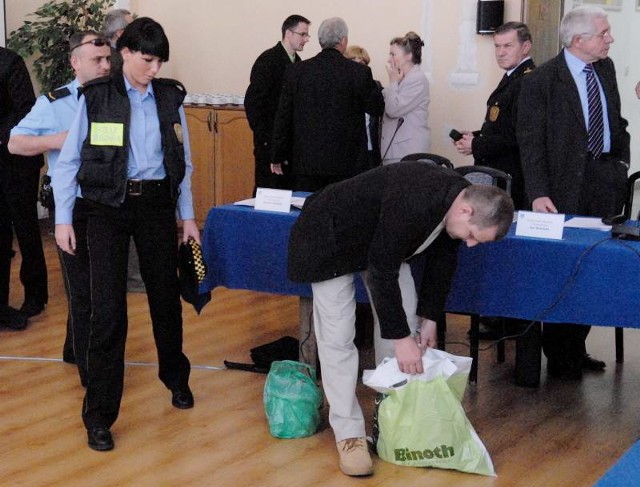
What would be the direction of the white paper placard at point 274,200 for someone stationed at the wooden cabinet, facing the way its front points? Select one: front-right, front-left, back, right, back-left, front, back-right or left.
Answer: front

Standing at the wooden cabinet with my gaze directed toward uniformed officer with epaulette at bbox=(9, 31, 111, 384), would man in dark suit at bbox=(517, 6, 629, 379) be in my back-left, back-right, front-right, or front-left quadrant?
front-left

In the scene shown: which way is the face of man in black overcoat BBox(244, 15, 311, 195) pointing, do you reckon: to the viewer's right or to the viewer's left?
to the viewer's right

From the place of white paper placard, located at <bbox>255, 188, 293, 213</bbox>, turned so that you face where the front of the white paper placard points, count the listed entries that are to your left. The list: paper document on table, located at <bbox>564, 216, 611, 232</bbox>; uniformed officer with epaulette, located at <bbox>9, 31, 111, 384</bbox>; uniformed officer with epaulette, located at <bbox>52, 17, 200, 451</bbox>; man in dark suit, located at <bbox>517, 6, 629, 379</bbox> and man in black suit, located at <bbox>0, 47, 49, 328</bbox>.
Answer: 2

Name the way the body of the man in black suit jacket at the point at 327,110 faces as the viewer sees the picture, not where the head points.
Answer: away from the camera

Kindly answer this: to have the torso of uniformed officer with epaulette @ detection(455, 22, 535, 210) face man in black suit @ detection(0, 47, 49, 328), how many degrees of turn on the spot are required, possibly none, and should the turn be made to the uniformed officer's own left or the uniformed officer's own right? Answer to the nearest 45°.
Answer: approximately 45° to the uniformed officer's own right

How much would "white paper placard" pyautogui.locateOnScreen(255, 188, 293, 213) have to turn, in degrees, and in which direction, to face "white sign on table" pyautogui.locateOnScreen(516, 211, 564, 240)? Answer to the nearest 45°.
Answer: approximately 45° to its left

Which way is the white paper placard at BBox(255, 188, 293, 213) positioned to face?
toward the camera

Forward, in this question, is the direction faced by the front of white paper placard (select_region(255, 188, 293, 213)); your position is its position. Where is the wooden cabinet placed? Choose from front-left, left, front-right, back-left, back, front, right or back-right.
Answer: back

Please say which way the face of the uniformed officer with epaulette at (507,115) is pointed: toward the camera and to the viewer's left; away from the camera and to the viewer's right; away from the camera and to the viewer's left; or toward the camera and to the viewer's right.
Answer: toward the camera and to the viewer's left

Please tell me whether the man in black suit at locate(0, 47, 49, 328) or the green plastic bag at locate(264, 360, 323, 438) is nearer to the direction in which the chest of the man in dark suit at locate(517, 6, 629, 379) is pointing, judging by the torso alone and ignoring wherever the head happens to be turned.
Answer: the green plastic bag

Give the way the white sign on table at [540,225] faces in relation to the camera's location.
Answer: facing the viewer

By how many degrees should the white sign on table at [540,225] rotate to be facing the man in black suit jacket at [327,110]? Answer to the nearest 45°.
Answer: approximately 135° to its right

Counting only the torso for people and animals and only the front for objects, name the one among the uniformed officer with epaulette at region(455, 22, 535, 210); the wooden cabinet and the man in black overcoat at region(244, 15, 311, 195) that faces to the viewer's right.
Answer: the man in black overcoat
